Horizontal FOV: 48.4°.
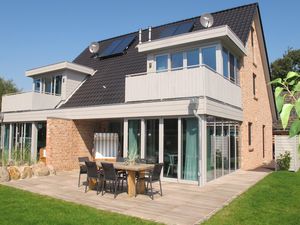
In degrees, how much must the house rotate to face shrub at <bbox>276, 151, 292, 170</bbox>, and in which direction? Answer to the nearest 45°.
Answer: approximately 135° to its left

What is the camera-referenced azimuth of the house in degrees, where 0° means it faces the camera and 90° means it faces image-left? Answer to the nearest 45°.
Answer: approximately 45°
